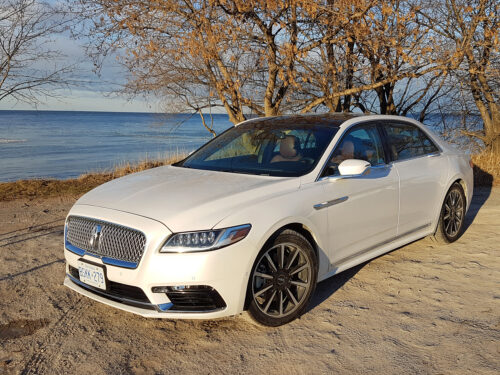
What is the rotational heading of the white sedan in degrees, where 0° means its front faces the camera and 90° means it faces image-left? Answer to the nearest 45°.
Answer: approximately 45°

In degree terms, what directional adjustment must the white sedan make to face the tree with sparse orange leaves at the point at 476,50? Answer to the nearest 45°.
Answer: approximately 180°
